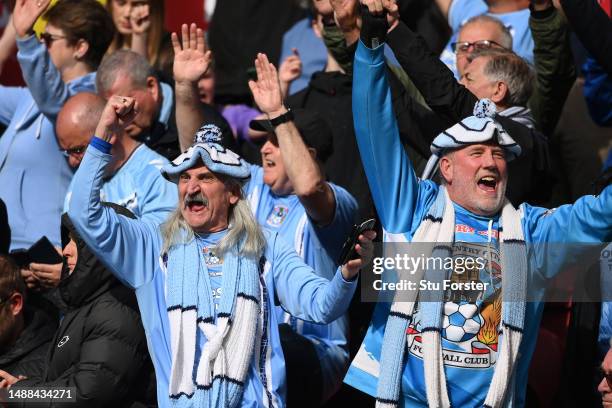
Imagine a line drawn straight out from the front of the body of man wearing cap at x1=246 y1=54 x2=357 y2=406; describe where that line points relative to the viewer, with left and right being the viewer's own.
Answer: facing the viewer and to the left of the viewer

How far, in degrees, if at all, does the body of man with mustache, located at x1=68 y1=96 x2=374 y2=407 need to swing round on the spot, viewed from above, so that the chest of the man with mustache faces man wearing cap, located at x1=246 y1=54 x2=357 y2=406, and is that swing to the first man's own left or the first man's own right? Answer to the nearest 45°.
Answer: approximately 135° to the first man's own left

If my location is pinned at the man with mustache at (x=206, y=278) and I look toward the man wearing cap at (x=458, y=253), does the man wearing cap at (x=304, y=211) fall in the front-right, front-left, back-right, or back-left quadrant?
front-left

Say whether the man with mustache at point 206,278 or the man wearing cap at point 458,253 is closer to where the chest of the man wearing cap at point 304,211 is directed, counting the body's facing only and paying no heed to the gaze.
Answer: the man with mustache

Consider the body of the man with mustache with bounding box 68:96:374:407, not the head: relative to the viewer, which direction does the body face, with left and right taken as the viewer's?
facing the viewer

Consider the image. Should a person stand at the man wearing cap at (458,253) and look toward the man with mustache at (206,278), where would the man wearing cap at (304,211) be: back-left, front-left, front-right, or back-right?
front-right

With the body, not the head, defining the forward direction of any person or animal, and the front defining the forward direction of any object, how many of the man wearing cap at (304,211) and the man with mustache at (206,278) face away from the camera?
0

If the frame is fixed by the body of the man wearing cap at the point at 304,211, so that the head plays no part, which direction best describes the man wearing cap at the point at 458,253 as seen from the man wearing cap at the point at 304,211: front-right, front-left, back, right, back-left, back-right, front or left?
left

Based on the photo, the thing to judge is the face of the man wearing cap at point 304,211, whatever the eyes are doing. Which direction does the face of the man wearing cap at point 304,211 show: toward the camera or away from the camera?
toward the camera

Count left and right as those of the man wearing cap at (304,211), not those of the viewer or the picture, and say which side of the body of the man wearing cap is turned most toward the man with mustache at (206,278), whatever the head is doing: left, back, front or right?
front

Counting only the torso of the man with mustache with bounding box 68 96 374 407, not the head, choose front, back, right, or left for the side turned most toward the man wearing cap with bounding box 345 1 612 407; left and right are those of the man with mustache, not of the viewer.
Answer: left
